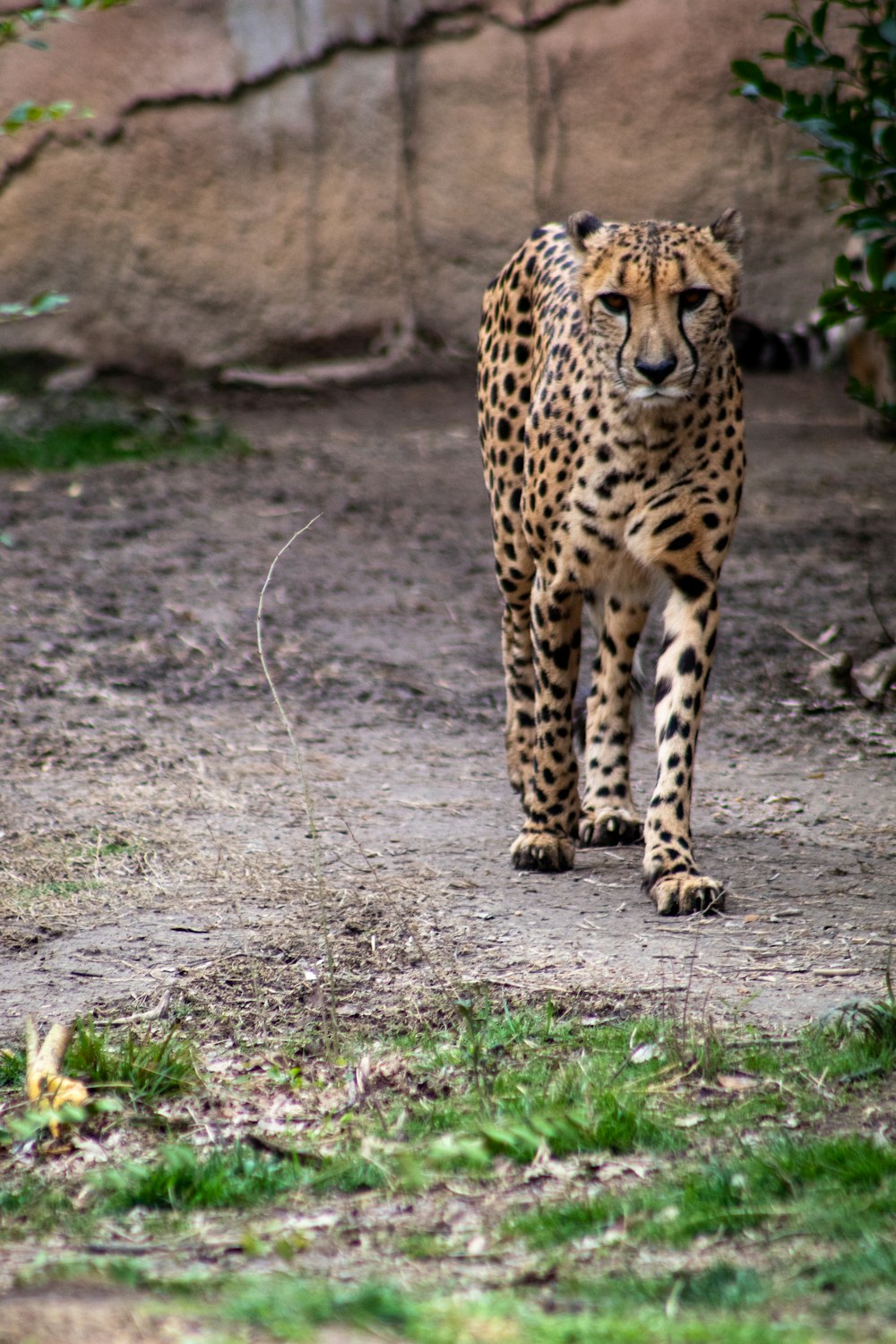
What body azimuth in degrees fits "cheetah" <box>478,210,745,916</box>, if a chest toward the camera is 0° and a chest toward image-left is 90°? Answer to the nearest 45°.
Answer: approximately 0°

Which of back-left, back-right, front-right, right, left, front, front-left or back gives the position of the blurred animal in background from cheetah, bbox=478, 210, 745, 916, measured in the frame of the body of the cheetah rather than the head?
back
